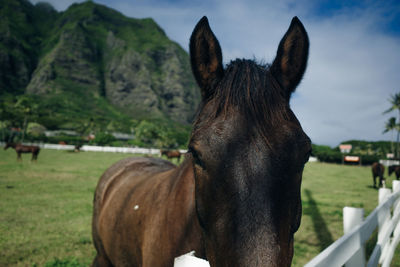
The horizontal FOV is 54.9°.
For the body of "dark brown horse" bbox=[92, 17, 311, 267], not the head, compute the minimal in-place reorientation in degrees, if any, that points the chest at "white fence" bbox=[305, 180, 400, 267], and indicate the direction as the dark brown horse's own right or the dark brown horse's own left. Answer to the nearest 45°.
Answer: approximately 90° to the dark brown horse's own left

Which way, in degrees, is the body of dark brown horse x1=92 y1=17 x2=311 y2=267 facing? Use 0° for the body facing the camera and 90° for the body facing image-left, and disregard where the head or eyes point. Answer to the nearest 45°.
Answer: approximately 315°
